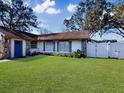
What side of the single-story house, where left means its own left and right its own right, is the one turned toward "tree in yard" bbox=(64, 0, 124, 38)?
left

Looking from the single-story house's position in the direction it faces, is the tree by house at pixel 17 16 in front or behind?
behind

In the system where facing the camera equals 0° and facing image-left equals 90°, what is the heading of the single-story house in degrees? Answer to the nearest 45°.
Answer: approximately 0°
